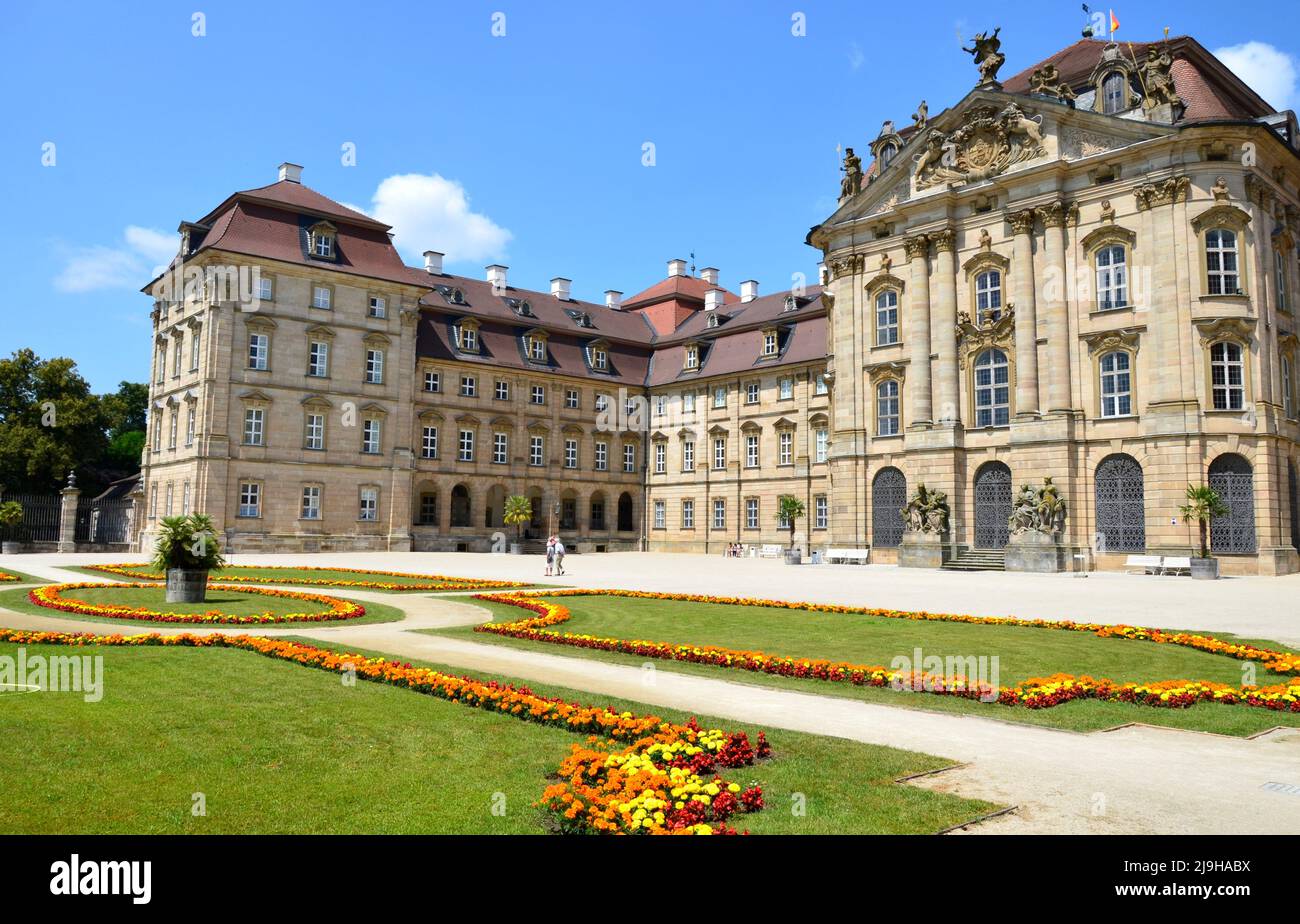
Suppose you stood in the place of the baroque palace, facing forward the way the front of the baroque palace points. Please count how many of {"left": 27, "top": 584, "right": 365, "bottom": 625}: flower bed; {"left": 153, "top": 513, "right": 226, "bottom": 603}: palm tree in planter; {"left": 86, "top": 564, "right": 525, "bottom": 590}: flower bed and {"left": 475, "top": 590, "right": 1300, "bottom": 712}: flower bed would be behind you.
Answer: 0

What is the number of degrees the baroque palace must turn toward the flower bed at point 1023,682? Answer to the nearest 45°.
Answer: approximately 45° to its left

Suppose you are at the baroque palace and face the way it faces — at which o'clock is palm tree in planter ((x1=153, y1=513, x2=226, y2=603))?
The palm tree in planter is roughly at 12 o'clock from the baroque palace.

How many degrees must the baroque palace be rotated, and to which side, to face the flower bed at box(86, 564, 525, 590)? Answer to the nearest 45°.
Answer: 0° — it already faces it

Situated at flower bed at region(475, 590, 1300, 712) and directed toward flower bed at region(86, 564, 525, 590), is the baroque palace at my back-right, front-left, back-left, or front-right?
front-right

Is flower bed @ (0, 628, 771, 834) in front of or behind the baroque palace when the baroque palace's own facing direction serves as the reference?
in front

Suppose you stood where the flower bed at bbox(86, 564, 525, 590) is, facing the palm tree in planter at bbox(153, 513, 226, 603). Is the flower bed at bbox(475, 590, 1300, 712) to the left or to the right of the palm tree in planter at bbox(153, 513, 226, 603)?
left

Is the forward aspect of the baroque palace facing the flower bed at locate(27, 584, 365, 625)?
yes

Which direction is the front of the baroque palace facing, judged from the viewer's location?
facing the viewer and to the left of the viewer

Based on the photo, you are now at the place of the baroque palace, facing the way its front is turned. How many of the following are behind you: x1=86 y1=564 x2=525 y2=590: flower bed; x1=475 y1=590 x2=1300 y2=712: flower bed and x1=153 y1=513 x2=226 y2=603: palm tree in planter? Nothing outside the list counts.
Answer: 0

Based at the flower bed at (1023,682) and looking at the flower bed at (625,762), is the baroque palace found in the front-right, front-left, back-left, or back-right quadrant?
back-right
